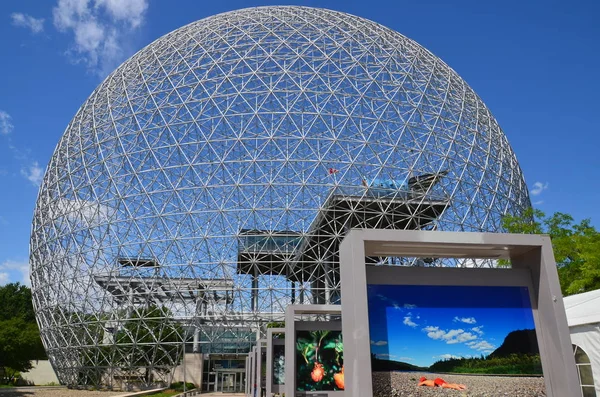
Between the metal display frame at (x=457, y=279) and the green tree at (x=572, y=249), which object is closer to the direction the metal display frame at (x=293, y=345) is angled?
the metal display frame

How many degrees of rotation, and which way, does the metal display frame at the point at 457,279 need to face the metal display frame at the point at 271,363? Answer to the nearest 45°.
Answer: approximately 135° to its right

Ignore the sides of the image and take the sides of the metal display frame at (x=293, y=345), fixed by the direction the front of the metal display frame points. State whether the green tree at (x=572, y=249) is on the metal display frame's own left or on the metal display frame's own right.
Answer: on the metal display frame's own left

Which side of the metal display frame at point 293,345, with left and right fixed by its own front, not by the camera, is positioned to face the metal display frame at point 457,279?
front

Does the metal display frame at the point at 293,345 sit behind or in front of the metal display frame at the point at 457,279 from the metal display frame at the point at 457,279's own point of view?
behind

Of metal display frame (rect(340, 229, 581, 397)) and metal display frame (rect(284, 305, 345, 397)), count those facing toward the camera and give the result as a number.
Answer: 2

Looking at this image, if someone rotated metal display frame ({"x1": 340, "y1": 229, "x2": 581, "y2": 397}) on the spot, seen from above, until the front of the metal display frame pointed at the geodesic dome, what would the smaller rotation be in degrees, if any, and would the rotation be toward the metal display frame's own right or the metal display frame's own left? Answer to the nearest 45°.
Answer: approximately 135° to the metal display frame's own right

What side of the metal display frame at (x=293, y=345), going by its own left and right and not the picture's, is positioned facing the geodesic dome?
back

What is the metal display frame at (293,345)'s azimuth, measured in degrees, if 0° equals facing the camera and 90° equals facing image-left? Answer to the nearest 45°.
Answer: approximately 0°

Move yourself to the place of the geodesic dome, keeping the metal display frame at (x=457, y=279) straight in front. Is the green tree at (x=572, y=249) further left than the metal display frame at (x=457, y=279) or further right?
left
